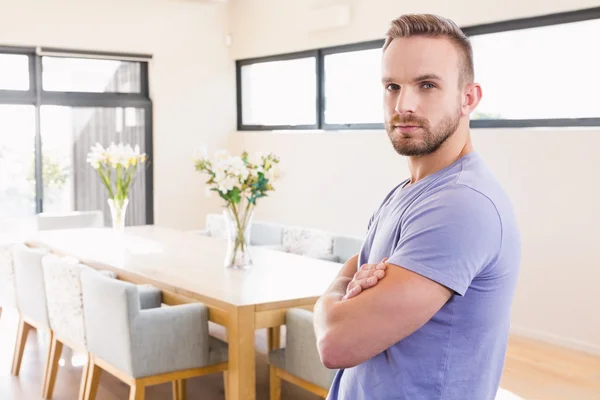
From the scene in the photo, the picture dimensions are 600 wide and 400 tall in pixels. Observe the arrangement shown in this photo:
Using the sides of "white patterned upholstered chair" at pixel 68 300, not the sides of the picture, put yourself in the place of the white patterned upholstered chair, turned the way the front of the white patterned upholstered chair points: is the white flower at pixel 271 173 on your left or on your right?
on your right

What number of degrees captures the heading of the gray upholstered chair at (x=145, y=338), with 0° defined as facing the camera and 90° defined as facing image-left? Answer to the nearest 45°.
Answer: approximately 225°

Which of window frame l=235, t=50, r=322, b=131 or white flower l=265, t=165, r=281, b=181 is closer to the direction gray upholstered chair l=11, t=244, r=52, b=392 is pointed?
the window frame

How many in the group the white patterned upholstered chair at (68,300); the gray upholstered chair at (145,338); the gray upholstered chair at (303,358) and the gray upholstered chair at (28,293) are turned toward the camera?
0

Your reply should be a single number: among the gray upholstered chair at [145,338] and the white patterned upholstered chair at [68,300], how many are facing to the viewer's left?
0

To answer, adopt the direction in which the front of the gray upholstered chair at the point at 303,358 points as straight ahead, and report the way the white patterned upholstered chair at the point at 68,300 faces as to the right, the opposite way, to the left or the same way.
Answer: to the right

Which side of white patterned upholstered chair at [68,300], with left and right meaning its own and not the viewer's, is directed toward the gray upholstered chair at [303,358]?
right

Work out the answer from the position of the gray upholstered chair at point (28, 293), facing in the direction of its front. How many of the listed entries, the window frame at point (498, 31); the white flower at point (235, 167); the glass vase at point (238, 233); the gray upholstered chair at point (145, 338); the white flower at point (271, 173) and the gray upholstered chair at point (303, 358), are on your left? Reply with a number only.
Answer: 0

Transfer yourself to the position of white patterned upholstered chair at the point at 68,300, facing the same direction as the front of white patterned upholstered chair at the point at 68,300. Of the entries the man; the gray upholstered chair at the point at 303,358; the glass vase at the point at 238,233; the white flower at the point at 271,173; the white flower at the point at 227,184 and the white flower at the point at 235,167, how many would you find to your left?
0

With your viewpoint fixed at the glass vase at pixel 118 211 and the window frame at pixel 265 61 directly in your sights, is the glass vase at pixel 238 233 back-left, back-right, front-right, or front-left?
back-right

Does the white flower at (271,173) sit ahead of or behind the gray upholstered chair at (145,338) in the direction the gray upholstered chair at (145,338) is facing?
ahead

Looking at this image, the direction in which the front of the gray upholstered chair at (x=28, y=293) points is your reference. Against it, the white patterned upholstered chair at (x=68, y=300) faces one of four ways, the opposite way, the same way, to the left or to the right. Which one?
the same way

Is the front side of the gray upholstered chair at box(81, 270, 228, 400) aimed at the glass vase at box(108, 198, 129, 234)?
no

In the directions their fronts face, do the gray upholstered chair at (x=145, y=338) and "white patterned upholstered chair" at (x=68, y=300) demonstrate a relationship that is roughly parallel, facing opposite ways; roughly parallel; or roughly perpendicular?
roughly parallel

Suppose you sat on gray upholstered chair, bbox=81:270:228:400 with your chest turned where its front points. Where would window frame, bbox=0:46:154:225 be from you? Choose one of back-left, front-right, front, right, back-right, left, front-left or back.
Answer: front-left

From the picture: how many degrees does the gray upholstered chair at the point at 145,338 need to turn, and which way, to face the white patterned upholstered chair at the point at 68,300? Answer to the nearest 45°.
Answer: approximately 90° to its left

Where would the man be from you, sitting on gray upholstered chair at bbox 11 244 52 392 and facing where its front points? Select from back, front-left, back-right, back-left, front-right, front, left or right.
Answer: back-right

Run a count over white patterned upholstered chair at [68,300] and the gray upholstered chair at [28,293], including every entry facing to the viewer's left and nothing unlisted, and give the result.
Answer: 0

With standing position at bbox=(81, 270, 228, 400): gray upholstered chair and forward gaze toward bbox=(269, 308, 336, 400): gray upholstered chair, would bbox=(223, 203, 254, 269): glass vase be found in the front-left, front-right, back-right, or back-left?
front-left

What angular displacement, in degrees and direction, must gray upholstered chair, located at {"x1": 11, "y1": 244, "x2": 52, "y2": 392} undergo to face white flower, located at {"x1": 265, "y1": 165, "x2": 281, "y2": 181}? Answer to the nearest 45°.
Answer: approximately 90° to its right

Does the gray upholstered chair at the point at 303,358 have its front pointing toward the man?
no

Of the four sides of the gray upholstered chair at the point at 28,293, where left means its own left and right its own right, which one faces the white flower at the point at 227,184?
right
